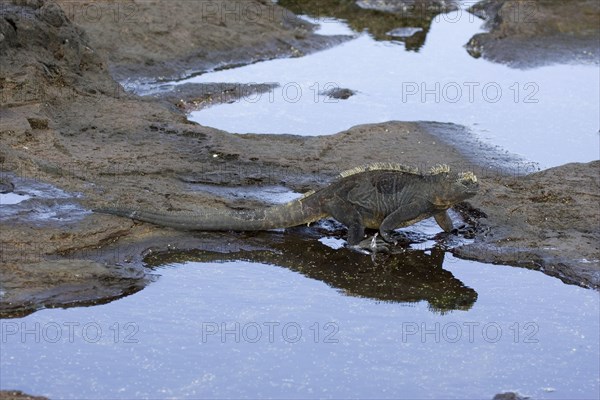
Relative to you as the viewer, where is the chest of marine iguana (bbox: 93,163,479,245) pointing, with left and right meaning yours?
facing to the right of the viewer
